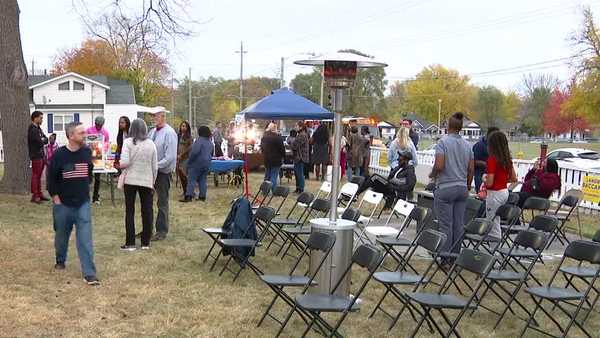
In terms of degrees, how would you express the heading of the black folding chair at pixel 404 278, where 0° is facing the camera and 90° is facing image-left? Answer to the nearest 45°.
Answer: approximately 45°

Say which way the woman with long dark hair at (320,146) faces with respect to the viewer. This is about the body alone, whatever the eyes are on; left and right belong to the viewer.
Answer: facing away from the viewer

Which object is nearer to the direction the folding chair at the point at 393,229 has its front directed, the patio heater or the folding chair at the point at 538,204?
the patio heater

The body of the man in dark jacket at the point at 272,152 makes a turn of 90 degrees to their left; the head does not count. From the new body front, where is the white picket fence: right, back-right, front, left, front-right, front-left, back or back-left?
back

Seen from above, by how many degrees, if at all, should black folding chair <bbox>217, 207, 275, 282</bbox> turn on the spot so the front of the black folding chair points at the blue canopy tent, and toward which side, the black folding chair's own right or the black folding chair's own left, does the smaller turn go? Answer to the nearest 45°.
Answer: approximately 135° to the black folding chair's own right

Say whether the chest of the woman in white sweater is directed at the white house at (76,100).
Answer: yes

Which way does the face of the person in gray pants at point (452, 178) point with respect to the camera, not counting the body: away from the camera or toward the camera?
away from the camera

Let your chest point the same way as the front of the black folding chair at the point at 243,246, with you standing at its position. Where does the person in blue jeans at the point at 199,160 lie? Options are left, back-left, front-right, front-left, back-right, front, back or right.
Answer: back-right

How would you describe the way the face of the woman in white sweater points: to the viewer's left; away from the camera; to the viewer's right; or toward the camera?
away from the camera

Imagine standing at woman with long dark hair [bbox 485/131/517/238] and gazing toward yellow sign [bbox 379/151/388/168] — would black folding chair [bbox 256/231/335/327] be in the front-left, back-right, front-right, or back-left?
back-left

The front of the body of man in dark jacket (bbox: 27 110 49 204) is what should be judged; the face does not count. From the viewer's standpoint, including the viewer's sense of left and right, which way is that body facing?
facing to the right of the viewer
